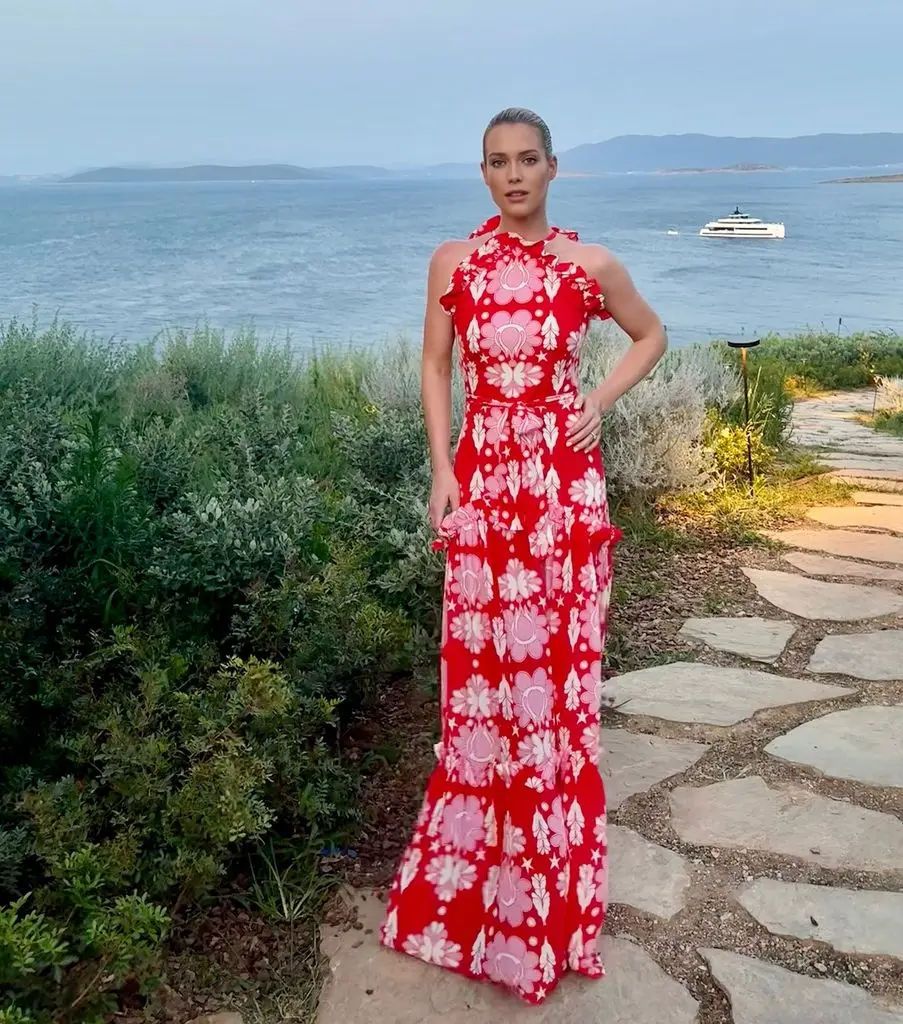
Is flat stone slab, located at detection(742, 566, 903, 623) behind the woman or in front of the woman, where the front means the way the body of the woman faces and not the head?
behind

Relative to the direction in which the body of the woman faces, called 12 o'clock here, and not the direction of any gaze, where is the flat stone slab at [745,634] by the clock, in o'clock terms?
The flat stone slab is roughly at 7 o'clock from the woman.

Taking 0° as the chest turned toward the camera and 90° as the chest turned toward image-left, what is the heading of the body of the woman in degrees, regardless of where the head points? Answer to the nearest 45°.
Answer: approximately 0°

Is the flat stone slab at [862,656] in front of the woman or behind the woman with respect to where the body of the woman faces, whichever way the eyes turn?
behind

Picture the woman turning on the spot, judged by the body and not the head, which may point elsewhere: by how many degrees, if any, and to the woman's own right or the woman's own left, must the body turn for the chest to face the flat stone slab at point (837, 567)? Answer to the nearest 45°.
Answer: approximately 135° to the woman's own left

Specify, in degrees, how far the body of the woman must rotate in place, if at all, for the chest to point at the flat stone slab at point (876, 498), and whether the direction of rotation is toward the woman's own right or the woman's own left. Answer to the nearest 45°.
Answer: approximately 135° to the woman's own left

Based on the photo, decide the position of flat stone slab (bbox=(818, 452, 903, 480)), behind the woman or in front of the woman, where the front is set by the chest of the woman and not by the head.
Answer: behind

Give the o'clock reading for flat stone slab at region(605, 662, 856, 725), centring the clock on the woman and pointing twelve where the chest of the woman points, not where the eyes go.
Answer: The flat stone slab is roughly at 7 o'clock from the woman.

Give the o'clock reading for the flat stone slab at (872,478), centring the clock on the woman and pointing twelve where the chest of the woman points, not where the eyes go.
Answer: The flat stone slab is roughly at 7 o'clock from the woman.
